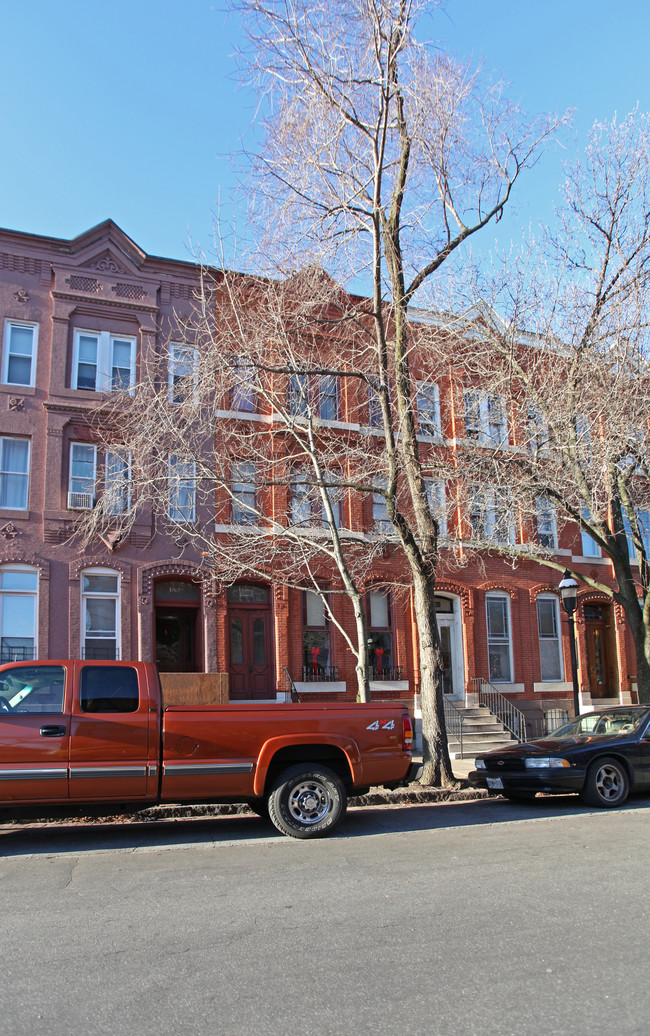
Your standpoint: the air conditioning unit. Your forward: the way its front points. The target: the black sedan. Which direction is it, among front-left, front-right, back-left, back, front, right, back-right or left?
front-left

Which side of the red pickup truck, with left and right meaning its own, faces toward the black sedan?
back

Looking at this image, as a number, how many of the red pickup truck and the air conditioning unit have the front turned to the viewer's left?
1

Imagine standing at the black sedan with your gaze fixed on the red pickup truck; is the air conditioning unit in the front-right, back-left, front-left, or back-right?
front-right

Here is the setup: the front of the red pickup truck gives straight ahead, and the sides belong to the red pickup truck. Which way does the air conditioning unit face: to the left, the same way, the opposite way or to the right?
to the left

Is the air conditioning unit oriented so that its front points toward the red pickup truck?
yes

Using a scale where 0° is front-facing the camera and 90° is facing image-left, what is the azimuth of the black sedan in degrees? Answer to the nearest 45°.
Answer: approximately 45°

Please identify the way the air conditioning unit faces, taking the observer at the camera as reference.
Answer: facing the viewer

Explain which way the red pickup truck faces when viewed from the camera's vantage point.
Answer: facing to the left of the viewer

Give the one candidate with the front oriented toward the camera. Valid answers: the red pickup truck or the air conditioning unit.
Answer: the air conditioning unit

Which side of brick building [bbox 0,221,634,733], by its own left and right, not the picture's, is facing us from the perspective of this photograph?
front

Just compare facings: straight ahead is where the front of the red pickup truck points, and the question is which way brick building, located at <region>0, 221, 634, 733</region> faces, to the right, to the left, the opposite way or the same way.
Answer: to the left

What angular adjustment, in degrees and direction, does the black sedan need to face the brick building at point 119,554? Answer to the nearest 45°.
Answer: approximately 90° to its right

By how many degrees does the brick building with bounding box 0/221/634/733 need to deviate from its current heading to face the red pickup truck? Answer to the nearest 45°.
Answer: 0° — it already faces it

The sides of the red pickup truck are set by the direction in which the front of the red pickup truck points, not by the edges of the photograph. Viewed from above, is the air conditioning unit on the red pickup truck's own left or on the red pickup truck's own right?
on the red pickup truck's own right
